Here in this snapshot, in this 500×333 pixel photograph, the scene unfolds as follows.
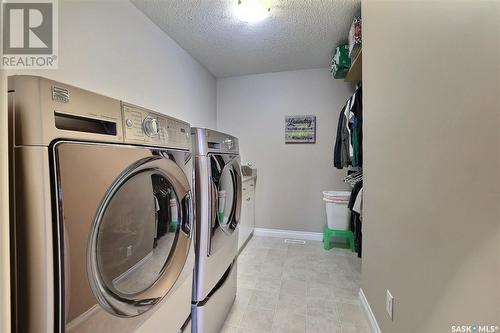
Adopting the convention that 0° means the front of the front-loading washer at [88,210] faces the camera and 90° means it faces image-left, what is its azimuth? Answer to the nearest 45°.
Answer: approximately 315°

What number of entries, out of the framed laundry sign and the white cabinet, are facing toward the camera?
1

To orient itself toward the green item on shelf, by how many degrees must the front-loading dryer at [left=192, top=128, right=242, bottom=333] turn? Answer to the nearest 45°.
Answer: approximately 90° to its left

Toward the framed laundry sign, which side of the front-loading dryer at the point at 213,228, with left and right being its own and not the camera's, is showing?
left

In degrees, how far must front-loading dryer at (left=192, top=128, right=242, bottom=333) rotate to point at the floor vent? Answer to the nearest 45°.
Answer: approximately 90° to its left

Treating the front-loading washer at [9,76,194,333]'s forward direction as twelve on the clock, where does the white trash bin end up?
The white trash bin is roughly at 10 o'clock from the front-loading washer.

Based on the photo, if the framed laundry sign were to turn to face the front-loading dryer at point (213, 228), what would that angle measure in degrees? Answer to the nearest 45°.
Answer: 0° — it already faces it

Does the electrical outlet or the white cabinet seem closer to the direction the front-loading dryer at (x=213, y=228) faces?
the electrical outlet

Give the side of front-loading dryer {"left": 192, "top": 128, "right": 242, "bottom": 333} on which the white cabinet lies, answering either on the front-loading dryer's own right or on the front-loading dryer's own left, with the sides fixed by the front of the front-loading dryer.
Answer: on the front-loading dryer's own left
